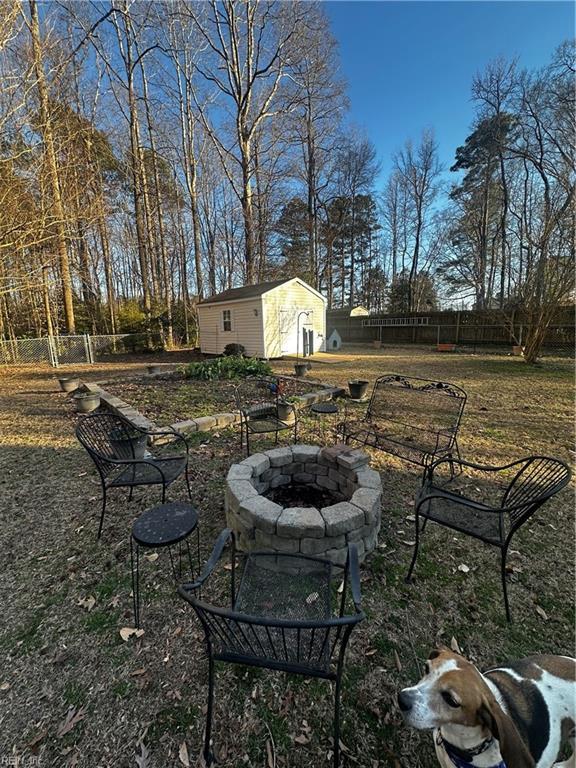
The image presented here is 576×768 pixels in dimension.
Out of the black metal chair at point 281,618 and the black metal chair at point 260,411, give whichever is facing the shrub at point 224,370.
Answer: the black metal chair at point 281,618

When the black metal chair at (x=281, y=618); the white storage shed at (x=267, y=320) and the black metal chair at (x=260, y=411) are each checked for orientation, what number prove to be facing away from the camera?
1

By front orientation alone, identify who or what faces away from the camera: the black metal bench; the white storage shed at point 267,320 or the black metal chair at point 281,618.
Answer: the black metal chair

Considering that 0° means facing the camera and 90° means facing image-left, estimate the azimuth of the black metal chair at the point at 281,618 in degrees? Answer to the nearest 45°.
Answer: approximately 180°

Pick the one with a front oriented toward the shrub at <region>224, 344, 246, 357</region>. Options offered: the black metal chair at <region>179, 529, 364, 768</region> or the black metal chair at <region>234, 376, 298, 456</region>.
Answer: the black metal chair at <region>179, 529, 364, 768</region>

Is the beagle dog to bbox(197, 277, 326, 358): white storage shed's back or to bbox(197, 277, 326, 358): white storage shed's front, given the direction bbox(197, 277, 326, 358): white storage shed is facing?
to the front

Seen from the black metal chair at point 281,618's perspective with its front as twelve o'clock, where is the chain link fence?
The chain link fence is roughly at 11 o'clock from the black metal chair.

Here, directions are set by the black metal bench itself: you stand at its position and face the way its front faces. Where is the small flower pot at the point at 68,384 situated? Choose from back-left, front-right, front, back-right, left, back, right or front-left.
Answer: front-right

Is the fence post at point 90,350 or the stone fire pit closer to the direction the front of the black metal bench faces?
the stone fire pit

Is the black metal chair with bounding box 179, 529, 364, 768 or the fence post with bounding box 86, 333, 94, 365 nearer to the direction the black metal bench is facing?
the black metal chair

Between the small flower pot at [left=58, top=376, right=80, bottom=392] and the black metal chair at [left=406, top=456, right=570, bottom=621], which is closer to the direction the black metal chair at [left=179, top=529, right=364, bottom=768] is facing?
the small flower pot

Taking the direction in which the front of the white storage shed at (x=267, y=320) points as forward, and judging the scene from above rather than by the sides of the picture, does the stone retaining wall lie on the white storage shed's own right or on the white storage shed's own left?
on the white storage shed's own right

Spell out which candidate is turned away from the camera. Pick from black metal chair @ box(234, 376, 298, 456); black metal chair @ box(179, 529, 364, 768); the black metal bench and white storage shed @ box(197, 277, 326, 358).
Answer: black metal chair @ box(179, 529, 364, 768)

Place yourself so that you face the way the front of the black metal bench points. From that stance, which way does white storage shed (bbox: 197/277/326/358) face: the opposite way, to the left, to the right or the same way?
to the left

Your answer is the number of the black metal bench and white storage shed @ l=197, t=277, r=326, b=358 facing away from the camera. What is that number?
0

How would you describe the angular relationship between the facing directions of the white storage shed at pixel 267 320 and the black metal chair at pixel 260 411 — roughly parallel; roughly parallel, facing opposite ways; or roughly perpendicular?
roughly parallel

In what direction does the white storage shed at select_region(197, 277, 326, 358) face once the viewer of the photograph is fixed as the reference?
facing the viewer and to the right of the viewer

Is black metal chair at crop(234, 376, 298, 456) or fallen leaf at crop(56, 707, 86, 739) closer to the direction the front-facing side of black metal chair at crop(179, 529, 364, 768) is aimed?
the black metal chair

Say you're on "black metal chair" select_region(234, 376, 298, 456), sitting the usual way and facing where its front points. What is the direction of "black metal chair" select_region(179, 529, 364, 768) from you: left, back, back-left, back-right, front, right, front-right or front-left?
front-right
